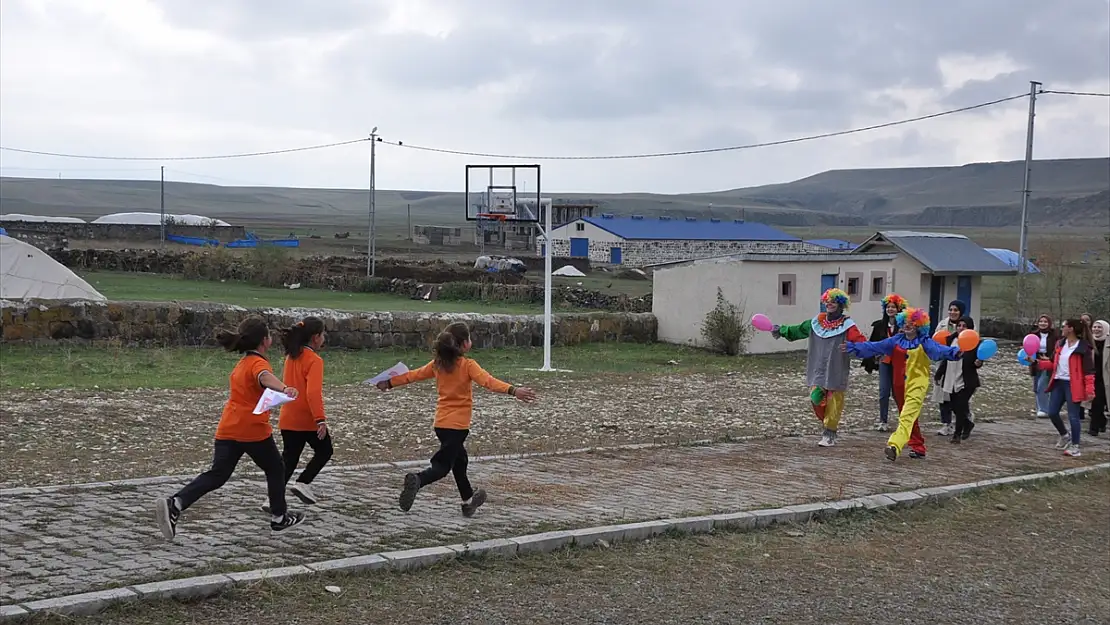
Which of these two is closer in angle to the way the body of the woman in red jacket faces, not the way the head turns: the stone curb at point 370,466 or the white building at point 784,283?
the stone curb

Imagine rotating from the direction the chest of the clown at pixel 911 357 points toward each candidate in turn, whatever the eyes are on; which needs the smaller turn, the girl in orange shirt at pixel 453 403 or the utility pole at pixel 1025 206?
the girl in orange shirt

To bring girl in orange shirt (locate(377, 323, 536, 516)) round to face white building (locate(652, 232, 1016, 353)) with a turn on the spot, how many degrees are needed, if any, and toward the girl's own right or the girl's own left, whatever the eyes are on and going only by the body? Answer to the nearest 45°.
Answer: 0° — they already face it

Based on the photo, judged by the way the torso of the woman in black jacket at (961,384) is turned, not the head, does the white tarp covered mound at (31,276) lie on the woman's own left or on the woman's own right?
on the woman's own right

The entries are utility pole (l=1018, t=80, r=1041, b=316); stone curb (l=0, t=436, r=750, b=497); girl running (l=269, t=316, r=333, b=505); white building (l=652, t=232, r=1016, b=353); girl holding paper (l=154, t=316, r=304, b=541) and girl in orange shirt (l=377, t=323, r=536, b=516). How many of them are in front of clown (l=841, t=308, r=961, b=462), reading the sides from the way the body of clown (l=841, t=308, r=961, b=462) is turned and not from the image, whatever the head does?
4

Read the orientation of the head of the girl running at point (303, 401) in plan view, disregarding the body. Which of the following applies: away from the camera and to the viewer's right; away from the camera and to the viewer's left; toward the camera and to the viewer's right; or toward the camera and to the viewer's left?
away from the camera and to the viewer's right

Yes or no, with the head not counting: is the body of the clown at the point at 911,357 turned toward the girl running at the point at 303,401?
yes

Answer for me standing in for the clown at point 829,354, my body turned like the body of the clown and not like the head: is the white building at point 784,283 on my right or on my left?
on my right

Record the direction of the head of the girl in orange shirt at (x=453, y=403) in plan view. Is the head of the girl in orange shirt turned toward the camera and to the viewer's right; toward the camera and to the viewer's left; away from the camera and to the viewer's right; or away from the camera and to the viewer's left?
away from the camera and to the viewer's right

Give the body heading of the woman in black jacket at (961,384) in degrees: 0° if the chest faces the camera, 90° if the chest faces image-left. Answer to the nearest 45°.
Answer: approximately 45°
